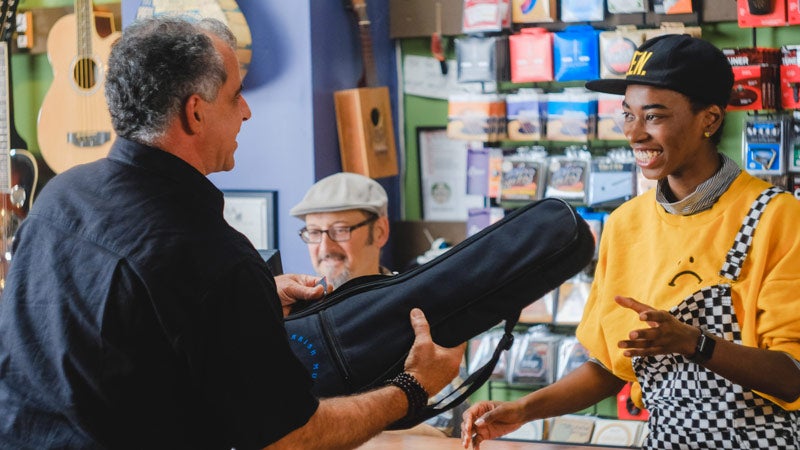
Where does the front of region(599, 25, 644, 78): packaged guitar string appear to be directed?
toward the camera

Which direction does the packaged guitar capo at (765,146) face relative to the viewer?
toward the camera

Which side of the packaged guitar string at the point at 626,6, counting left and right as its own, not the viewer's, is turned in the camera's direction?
front

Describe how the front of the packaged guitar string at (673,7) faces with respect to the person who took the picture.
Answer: facing the viewer

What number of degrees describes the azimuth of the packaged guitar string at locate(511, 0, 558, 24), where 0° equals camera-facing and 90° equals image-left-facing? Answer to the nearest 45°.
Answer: approximately 0°

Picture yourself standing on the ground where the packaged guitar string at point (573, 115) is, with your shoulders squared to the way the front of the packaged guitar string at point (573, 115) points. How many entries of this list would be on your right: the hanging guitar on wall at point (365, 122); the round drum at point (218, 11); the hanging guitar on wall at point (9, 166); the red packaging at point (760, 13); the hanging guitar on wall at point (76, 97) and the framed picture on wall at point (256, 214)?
5
